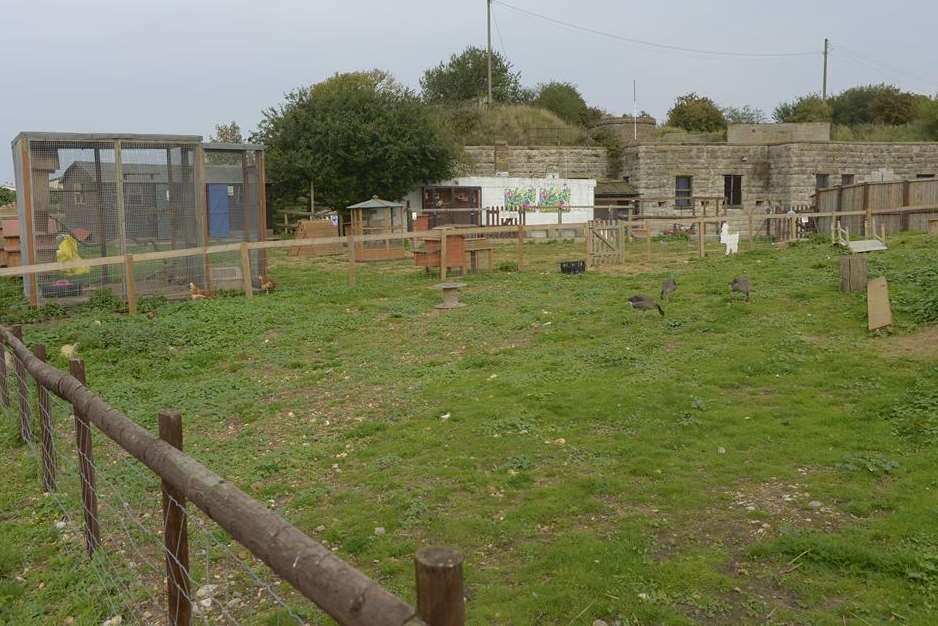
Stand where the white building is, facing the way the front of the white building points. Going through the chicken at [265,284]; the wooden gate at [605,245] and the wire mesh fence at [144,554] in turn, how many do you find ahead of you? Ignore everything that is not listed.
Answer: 3

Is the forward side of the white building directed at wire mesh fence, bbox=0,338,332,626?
yes

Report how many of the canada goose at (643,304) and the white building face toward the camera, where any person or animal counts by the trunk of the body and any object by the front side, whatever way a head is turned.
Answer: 1

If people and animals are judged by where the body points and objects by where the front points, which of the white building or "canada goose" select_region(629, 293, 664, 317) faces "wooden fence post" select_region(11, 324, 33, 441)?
the white building

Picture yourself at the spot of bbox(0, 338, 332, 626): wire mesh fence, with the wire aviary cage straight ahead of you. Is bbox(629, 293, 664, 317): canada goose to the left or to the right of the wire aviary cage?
right
